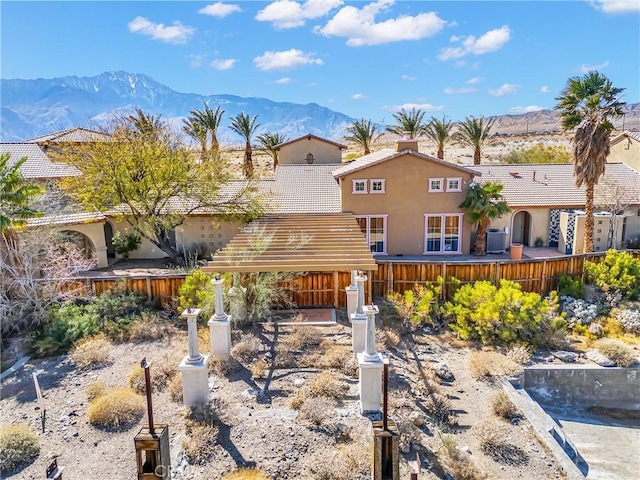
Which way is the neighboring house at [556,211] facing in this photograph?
toward the camera

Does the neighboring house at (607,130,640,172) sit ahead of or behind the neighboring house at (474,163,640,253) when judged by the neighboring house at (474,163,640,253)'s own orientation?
behind

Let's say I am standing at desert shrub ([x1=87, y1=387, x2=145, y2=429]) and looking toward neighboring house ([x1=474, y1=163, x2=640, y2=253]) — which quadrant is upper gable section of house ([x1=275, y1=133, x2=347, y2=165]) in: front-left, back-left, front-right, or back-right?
front-left

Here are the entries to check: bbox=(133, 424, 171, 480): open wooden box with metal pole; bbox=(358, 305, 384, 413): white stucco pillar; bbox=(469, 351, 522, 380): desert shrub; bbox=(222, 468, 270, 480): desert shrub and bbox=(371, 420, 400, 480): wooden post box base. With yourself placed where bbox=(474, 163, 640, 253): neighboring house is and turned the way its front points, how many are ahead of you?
5

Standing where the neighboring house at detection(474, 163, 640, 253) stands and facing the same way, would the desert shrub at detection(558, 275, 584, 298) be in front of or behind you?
in front

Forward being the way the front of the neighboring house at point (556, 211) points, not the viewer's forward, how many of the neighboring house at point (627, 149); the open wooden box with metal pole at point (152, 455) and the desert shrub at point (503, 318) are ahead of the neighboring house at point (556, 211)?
2

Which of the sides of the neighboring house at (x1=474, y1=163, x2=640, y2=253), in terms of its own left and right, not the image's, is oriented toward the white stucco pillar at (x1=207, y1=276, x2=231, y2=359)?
front

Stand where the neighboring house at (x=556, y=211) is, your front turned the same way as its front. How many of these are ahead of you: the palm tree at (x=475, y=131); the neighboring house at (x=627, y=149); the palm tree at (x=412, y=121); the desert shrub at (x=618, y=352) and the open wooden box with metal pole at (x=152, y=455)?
2

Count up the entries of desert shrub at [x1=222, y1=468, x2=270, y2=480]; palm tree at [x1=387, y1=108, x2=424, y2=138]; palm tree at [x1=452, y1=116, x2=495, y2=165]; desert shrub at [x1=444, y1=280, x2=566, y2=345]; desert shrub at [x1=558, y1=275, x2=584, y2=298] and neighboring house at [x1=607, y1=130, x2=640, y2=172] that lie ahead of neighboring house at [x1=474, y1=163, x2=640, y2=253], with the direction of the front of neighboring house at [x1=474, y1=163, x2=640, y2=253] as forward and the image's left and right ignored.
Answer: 3

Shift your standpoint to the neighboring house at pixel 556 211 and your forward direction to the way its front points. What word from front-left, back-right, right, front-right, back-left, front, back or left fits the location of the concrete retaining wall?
front

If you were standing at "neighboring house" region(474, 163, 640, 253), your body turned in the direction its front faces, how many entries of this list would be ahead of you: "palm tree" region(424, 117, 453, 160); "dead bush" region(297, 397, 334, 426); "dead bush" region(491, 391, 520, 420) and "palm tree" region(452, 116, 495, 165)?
2

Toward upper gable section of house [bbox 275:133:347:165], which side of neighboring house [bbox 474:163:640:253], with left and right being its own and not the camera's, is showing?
right

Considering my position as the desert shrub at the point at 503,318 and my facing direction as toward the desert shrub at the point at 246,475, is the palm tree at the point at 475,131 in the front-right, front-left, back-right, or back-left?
back-right

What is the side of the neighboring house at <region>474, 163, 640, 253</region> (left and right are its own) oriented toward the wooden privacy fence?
front

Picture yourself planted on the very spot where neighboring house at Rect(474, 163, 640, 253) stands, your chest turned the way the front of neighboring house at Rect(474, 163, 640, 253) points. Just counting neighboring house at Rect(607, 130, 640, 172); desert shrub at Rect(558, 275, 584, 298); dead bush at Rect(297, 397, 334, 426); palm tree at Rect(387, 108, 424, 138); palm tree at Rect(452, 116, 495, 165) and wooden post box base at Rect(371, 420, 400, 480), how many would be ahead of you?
3

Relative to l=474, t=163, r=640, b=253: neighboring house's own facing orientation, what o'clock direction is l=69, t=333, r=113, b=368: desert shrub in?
The desert shrub is roughly at 1 o'clock from the neighboring house.

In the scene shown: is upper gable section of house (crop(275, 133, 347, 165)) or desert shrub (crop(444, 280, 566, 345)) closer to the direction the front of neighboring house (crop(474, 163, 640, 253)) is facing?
the desert shrub

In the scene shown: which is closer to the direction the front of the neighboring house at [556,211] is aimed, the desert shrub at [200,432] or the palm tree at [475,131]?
the desert shrub
